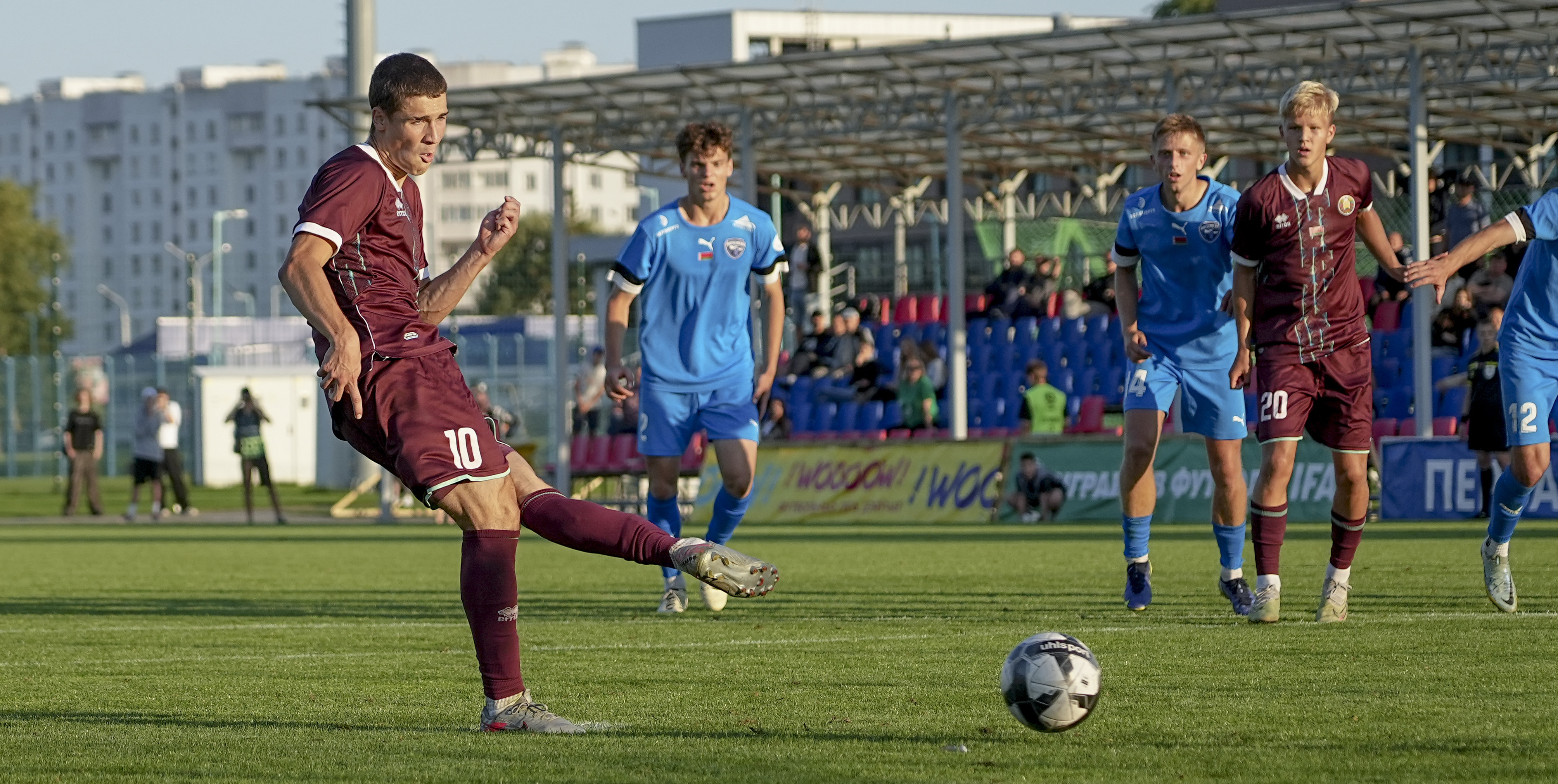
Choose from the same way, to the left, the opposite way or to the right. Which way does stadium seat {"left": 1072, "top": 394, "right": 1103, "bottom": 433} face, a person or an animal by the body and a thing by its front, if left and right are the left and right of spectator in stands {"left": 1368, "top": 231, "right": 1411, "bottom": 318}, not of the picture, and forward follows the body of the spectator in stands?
the same way

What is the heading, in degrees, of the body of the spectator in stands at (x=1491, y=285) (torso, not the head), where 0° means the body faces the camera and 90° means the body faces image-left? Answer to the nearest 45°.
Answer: approximately 0°

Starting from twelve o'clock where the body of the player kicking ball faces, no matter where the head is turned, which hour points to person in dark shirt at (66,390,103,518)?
The person in dark shirt is roughly at 7 o'clock from the player kicking ball.

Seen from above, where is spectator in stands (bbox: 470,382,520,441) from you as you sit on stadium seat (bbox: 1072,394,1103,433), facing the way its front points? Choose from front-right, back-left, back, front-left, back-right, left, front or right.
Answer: front-right

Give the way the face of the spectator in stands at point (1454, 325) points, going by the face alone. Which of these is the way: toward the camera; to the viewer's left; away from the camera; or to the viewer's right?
toward the camera

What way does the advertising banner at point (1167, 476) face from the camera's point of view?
toward the camera

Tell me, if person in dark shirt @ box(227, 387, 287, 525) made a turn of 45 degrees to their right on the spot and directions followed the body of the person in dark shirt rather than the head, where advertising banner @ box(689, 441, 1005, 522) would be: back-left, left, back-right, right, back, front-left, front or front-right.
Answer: left

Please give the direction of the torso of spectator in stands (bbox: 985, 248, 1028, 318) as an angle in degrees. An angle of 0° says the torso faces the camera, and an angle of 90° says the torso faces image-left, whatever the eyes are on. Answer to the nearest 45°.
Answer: approximately 45°

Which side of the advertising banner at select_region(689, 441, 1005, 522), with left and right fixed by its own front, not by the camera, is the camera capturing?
front

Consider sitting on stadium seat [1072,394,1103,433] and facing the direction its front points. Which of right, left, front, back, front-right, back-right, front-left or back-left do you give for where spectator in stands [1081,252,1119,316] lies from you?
back-right

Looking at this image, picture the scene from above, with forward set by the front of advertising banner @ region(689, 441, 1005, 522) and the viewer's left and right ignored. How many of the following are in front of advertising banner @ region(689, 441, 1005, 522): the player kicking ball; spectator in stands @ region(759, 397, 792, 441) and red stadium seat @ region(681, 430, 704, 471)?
1

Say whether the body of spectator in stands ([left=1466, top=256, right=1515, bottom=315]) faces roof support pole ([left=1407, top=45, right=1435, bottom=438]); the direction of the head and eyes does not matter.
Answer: no

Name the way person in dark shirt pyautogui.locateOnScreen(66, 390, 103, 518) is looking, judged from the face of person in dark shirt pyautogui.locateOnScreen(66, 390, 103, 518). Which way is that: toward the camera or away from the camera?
toward the camera

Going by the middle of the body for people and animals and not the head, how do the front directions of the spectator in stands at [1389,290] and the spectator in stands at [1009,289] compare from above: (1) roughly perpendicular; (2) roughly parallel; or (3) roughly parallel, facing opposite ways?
roughly parallel

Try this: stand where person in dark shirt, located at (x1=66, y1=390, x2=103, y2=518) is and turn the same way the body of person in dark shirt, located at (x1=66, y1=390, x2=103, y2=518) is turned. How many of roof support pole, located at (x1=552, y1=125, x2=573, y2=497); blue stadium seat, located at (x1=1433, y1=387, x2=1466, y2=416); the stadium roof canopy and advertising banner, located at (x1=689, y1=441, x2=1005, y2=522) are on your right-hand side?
0

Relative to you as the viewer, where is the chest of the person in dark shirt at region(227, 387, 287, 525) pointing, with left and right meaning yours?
facing the viewer

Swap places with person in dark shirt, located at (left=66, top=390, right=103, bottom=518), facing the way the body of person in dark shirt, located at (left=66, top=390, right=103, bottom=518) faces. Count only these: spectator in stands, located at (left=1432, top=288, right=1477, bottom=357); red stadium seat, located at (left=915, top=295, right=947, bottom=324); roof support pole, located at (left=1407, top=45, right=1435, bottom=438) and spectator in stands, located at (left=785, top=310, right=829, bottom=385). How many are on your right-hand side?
0

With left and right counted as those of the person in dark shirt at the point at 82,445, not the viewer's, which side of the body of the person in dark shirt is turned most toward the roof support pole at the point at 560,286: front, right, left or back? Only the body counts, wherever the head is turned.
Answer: left

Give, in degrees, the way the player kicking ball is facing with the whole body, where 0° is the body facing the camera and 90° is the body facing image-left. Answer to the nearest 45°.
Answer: approximately 315°
